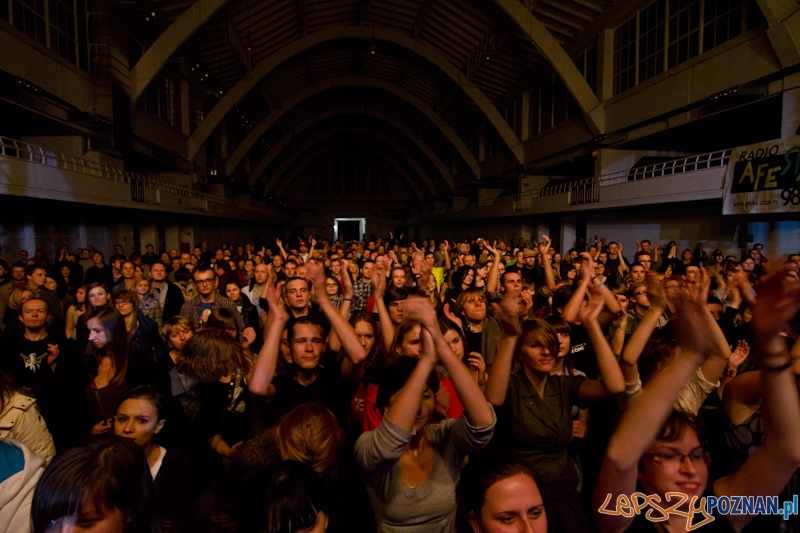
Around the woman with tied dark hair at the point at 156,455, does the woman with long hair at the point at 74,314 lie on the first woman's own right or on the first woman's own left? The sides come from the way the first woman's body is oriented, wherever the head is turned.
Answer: on the first woman's own right

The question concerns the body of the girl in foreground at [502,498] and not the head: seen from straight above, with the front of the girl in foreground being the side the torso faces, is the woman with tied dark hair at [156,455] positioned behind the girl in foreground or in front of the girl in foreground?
behind

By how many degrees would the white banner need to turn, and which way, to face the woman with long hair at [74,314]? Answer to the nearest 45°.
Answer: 0° — it already faces them

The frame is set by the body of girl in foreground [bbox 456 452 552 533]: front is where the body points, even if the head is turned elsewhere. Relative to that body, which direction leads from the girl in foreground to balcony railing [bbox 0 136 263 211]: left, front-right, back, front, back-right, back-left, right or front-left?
back

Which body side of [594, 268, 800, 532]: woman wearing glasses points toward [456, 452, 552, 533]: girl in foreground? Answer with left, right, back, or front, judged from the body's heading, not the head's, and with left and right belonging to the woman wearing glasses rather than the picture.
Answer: right

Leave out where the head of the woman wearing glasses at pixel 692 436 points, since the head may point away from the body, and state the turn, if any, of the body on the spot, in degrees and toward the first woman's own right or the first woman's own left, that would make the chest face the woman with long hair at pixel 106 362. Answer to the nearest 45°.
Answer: approximately 135° to the first woman's own right

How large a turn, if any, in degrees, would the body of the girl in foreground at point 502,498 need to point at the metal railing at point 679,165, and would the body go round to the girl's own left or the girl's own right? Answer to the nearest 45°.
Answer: approximately 135° to the girl's own left

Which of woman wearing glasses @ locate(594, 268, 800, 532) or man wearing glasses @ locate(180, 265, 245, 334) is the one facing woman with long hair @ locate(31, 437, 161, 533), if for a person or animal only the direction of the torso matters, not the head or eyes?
the man wearing glasses

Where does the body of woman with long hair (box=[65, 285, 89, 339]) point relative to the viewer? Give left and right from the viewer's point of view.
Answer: facing the viewer and to the right of the viewer

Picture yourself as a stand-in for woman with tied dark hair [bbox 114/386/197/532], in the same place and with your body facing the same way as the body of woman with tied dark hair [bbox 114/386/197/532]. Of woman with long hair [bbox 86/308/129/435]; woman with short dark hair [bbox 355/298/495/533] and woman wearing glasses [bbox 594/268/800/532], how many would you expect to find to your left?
2

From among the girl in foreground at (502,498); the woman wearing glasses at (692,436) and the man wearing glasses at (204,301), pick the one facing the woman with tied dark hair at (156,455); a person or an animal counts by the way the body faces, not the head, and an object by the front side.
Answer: the man wearing glasses

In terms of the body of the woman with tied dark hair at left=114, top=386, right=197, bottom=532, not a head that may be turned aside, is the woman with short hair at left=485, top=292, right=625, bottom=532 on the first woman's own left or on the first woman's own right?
on the first woman's own left

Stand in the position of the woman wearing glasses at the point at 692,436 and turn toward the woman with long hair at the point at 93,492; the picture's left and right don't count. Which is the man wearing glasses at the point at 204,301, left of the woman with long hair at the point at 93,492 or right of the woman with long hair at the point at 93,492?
right

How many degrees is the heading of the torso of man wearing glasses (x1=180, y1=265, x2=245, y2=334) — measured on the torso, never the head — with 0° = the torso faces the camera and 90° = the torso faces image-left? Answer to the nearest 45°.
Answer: approximately 0°

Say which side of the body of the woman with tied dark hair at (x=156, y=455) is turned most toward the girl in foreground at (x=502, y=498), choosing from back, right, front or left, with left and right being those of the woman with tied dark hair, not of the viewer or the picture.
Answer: left

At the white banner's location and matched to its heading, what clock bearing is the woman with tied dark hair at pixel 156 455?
The woman with tied dark hair is roughly at 11 o'clock from the white banner.

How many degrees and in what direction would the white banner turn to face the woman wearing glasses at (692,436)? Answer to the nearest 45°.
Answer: approximately 45° to its left
